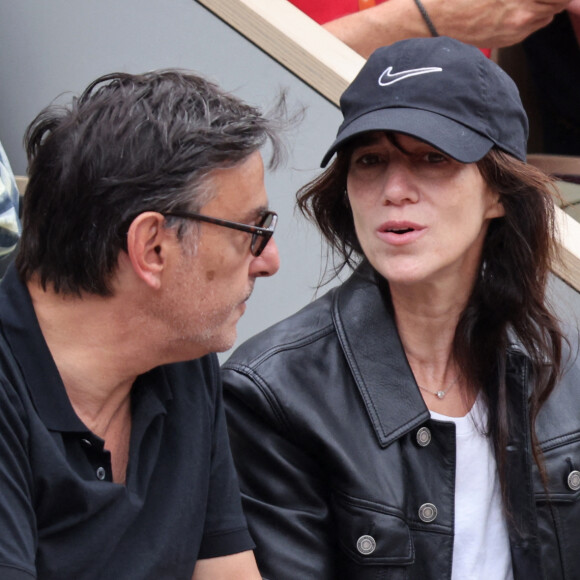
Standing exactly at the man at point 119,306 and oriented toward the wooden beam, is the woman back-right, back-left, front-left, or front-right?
front-right

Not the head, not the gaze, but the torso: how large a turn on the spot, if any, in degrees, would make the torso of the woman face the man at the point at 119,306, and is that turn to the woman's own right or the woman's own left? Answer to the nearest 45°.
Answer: approximately 45° to the woman's own right

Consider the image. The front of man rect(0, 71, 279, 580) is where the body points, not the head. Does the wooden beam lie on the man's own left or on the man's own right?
on the man's own left

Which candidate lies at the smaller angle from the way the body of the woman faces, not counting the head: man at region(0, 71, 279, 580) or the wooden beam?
the man

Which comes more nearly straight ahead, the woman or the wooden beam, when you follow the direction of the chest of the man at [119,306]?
the woman

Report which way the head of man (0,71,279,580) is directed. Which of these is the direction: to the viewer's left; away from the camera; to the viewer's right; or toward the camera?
to the viewer's right

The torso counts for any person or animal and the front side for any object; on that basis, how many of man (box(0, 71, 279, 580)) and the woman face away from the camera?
0

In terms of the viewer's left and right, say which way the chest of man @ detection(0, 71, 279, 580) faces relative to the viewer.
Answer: facing the viewer and to the right of the viewer

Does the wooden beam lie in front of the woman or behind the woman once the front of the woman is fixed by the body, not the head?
behind

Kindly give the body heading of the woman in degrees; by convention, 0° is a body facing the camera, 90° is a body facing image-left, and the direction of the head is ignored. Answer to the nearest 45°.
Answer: approximately 0°

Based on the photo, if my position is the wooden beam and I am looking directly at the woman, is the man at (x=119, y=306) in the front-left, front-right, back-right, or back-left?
front-right
